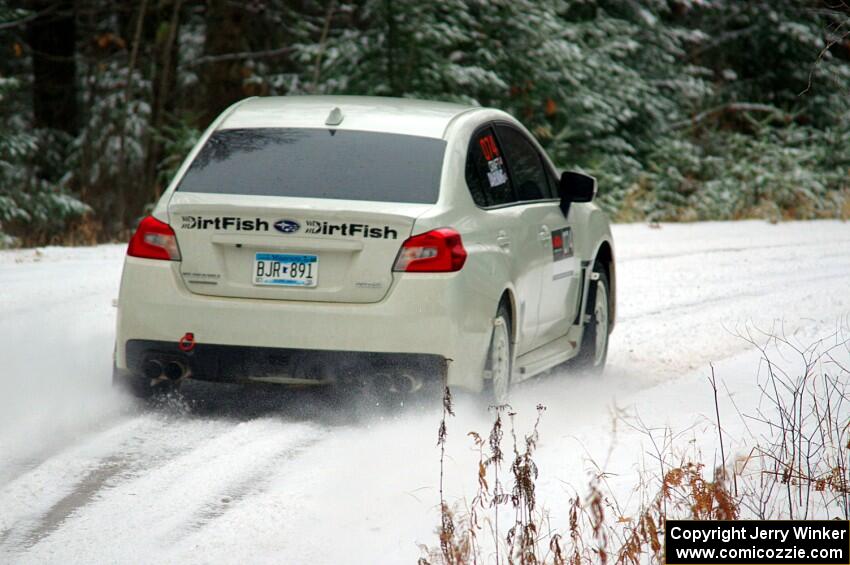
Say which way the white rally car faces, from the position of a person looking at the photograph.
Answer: facing away from the viewer and to the right of the viewer

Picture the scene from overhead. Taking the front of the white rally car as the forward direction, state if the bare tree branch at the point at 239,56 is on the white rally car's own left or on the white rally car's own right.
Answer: on the white rally car's own left
